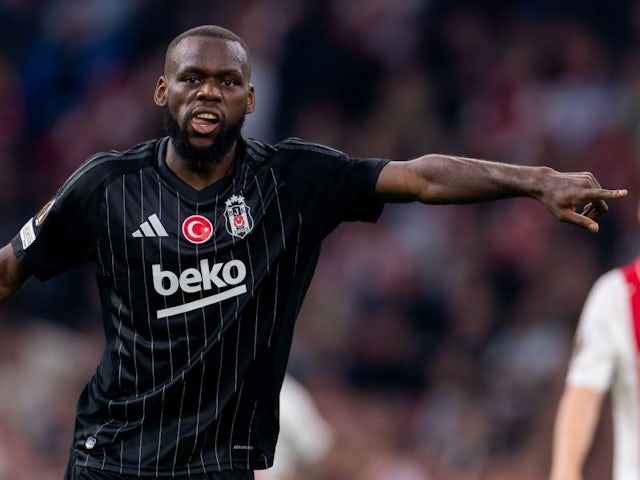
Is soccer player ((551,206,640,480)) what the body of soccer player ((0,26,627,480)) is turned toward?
no

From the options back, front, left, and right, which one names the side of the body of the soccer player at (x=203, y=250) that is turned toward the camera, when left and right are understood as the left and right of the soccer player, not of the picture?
front

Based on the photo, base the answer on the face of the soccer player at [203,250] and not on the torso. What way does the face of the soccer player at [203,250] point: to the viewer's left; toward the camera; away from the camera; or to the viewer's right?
toward the camera
